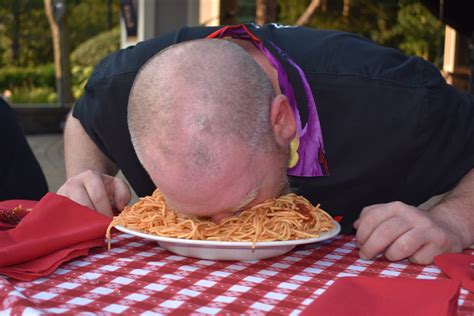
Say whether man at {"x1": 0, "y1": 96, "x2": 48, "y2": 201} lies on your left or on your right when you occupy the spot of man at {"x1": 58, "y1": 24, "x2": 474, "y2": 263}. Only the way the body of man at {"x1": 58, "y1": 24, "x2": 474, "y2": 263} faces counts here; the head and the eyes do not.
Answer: on your right

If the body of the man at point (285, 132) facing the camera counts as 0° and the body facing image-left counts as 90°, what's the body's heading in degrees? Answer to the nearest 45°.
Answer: approximately 45°

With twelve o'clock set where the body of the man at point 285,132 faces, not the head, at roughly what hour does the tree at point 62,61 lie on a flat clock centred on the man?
The tree is roughly at 4 o'clock from the man.

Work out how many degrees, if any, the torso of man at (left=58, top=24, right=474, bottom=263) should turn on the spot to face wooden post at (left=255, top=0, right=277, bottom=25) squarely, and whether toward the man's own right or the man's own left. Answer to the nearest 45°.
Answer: approximately 135° to the man's own right
